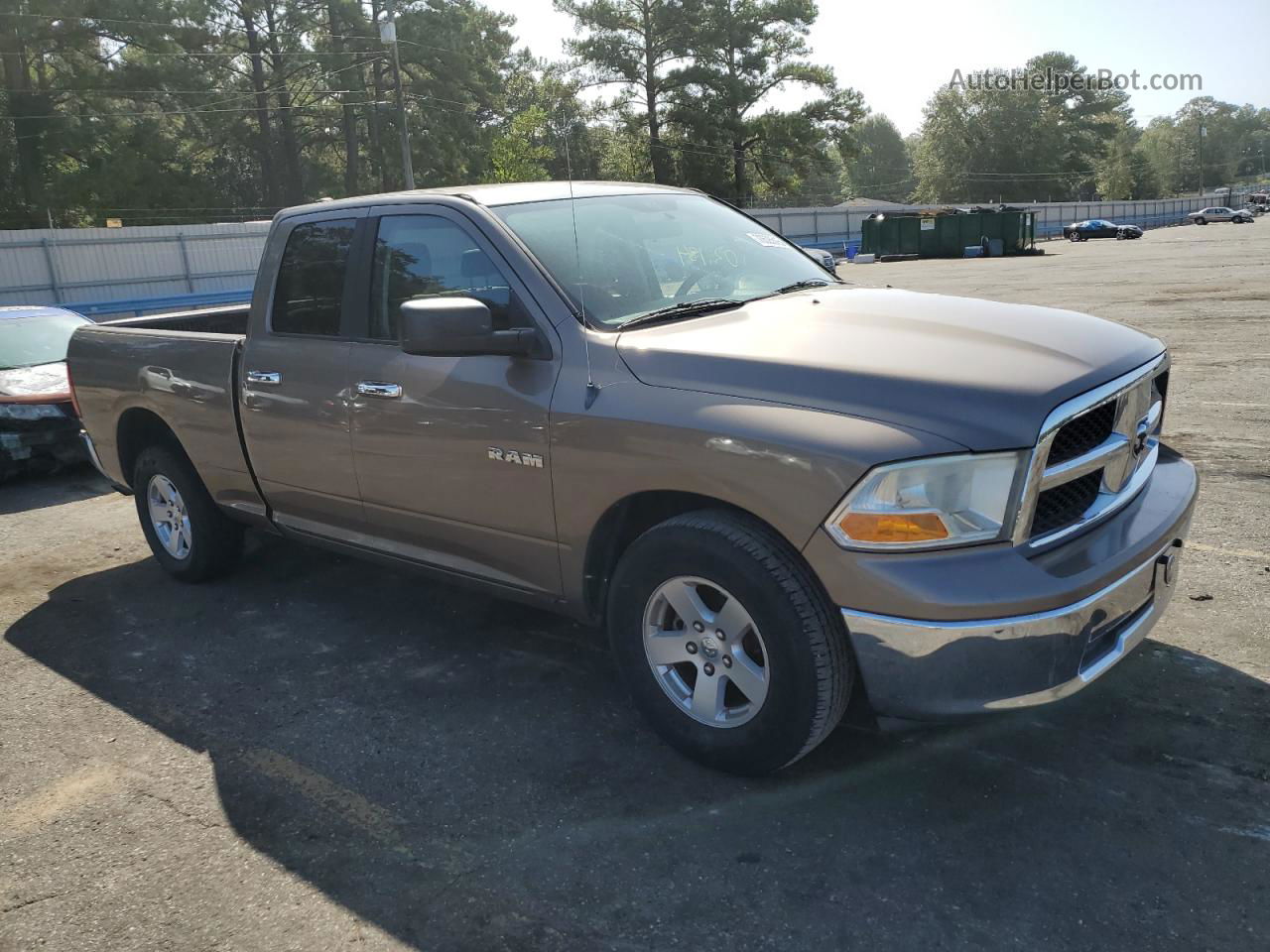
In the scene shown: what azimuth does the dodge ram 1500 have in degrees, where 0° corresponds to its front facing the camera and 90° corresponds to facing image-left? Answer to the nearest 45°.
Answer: approximately 315°

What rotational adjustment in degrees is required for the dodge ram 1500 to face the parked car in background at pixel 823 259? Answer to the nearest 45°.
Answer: approximately 135° to its left

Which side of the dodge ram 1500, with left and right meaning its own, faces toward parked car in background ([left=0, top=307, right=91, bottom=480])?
back

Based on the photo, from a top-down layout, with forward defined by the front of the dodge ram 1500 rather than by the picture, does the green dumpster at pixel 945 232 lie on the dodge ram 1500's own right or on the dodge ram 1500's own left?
on the dodge ram 1500's own left
